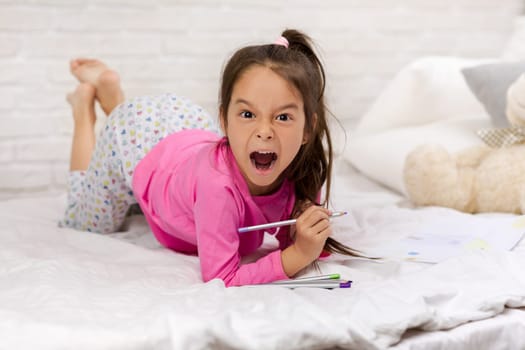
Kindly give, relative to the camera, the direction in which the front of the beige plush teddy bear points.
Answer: facing to the left of the viewer
